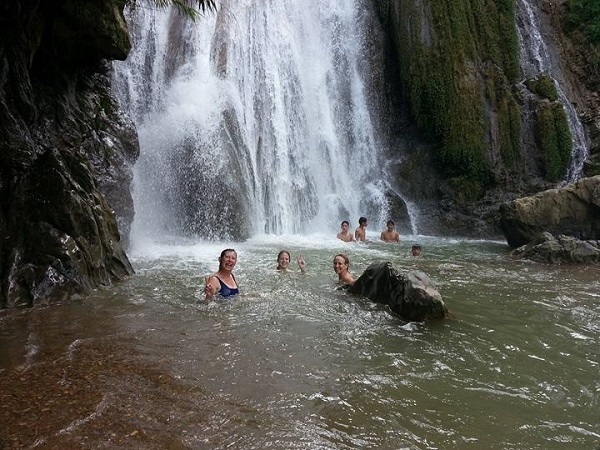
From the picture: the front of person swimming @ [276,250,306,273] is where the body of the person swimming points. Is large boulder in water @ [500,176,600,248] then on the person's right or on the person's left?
on the person's left

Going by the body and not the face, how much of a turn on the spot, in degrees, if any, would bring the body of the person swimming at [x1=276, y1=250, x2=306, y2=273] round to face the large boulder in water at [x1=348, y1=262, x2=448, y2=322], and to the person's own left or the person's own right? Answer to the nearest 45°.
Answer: approximately 45° to the person's own left

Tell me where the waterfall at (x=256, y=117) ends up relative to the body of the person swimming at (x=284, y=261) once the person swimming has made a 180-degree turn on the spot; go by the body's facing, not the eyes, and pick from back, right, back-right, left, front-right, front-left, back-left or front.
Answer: front

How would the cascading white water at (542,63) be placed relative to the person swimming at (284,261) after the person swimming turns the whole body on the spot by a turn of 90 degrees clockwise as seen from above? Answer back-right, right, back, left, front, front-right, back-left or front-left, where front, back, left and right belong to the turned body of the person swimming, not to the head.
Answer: back-right

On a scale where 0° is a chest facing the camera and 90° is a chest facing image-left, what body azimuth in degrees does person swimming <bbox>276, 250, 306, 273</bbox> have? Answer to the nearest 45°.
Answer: approximately 0°
